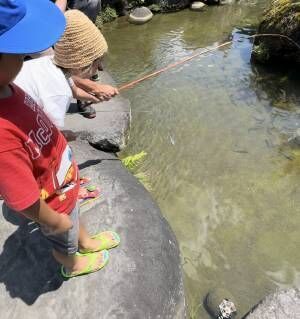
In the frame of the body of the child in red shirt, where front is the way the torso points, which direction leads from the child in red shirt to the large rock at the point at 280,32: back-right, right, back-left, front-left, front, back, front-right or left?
front-left

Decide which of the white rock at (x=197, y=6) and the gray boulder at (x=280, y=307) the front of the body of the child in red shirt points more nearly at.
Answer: the gray boulder

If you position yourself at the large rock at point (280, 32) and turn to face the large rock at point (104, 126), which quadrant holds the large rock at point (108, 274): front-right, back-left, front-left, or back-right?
front-left

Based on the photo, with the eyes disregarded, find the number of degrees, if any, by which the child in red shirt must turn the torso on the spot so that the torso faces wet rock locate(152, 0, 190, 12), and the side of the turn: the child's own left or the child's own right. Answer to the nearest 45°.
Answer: approximately 45° to the child's own left

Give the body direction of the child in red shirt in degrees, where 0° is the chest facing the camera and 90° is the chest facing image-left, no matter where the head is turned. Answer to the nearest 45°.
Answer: approximately 270°
